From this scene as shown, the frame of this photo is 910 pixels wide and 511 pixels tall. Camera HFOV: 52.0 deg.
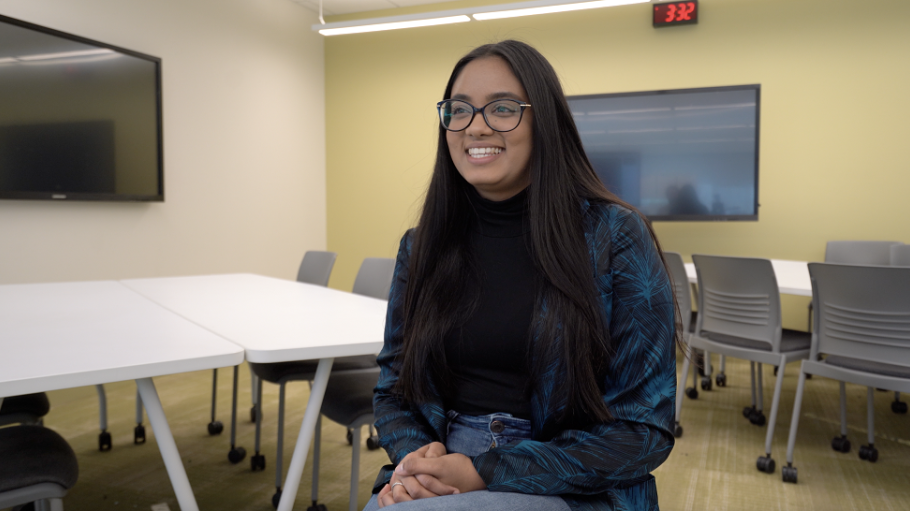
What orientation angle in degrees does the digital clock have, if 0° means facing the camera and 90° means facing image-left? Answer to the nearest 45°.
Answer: approximately 0°

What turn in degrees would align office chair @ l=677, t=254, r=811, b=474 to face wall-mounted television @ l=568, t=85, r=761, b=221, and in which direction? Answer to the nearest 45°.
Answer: approximately 45° to its left

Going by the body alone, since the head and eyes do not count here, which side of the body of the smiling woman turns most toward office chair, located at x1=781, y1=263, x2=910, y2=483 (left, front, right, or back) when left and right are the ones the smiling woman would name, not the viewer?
back

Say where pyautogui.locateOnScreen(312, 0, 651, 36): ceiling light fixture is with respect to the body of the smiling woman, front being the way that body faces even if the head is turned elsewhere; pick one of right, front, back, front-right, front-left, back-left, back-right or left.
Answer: back-right

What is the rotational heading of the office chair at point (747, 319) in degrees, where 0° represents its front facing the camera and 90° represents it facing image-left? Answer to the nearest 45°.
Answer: approximately 225°

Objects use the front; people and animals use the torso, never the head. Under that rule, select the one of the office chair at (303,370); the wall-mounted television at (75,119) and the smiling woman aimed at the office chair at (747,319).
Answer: the wall-mounted television

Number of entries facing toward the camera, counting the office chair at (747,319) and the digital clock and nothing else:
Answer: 1

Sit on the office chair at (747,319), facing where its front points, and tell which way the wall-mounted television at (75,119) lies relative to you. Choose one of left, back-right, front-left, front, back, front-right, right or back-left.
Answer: back-left

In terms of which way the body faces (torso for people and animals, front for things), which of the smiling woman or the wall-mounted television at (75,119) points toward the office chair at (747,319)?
the wall-mounted television

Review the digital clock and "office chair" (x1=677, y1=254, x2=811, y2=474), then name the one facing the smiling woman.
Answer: the digital clock

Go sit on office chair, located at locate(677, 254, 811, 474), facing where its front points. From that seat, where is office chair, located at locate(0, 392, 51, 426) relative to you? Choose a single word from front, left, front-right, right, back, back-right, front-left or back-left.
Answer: back

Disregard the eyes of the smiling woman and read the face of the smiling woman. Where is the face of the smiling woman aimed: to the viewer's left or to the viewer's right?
to the viewer's left

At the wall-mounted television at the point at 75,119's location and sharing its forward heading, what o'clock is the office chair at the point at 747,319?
The office chair is roughly at 12 o'clock from the wall-mounted television.
